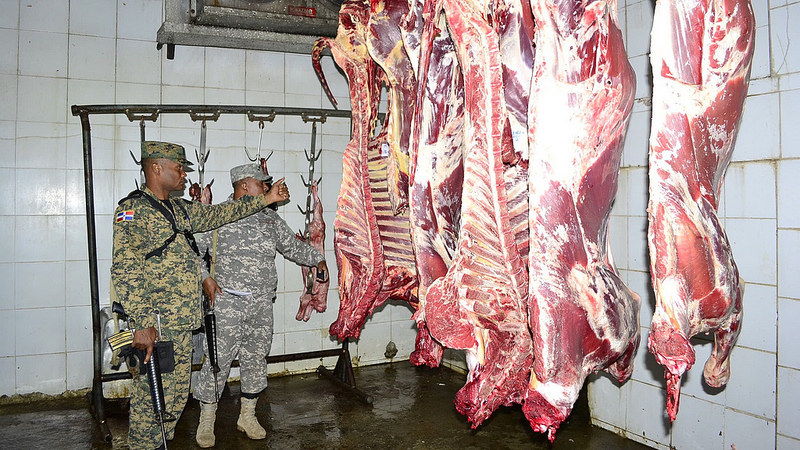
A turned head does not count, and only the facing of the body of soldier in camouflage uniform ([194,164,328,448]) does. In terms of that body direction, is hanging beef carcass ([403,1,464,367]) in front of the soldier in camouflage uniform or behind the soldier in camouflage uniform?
in front

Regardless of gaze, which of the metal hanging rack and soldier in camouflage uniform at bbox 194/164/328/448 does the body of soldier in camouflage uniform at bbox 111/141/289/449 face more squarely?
the soldier in camouflage uniform

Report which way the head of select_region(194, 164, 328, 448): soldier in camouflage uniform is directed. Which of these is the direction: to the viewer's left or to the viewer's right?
to the viewer's right

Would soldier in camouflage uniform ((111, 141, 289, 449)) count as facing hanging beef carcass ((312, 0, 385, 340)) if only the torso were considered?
yes

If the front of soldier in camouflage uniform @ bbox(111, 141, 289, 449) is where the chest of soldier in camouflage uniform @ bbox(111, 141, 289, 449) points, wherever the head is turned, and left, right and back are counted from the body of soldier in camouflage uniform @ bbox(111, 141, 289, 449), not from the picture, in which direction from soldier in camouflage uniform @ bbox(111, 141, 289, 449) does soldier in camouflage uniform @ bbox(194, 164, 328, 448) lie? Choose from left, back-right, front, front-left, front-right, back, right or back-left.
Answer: left

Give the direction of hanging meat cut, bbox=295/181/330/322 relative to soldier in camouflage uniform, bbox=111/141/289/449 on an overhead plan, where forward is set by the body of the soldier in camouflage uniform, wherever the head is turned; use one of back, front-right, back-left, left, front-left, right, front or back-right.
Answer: left

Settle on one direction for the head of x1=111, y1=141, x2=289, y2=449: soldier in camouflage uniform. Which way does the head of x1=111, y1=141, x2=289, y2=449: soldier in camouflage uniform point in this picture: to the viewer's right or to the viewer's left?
to the viewer's right

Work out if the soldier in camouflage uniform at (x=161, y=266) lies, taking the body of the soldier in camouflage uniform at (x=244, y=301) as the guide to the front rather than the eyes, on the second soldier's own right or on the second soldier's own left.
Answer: on the second soldier's own right

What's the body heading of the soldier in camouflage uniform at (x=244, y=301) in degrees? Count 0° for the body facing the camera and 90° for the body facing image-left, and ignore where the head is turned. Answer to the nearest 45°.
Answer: approximately 315°

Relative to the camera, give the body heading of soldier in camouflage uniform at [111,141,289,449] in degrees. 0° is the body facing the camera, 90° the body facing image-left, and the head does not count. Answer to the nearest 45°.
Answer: approximately 315°

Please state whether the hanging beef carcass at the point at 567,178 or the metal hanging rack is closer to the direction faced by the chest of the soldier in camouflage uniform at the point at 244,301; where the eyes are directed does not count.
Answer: the hanging beef carcass
